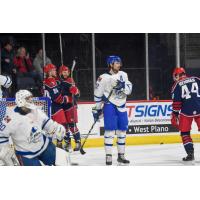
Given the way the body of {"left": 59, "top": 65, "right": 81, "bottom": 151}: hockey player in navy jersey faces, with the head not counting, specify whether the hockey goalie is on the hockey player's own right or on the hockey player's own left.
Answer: on the hockey player's own right

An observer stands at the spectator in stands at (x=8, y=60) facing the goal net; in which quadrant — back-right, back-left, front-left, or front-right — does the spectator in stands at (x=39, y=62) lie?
front-left

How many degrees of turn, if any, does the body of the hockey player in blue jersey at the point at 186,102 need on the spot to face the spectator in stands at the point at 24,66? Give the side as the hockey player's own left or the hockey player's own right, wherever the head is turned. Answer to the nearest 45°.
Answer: approximately 45° to the hockey player's own left

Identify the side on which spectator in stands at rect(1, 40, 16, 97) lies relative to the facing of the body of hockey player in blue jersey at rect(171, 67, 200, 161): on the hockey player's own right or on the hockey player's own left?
on the hockey player's own left

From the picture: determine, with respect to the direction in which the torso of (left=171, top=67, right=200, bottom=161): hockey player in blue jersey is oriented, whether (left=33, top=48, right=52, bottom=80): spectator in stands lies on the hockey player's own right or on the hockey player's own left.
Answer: on the hockey player's own left

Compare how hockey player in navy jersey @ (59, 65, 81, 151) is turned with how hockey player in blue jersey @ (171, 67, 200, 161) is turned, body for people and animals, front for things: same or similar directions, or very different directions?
very different directions

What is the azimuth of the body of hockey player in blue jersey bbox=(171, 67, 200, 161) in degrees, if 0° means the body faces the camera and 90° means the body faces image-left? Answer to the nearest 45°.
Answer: approximately 135°

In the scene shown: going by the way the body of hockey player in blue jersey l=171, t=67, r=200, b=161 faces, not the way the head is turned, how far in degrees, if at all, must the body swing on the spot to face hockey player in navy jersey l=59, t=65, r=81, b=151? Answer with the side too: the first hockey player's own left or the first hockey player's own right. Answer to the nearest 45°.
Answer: approximately 45° to the first hockey player's own left
